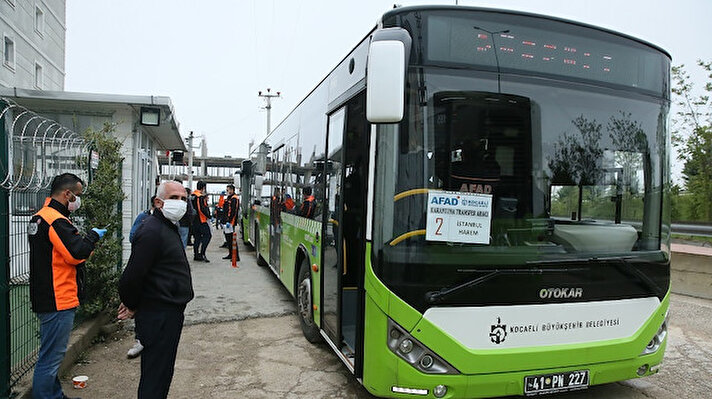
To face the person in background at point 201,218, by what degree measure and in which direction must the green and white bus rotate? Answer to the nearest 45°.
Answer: approximately 180°

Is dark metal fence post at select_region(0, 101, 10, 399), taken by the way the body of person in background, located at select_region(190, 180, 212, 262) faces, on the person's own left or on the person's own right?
on the person's own right

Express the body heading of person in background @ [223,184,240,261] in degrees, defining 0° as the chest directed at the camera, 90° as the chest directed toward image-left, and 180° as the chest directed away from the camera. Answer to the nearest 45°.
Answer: approximately 90°
